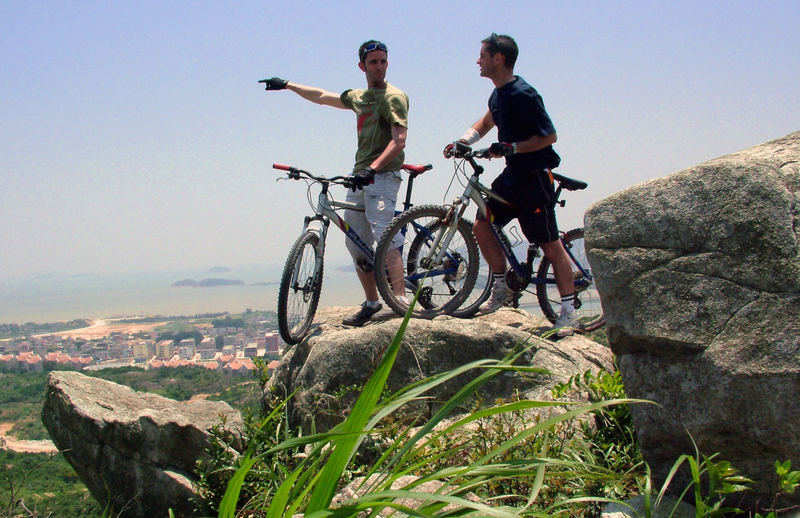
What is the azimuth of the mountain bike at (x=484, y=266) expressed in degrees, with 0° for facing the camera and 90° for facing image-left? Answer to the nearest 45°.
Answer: approximately 90°

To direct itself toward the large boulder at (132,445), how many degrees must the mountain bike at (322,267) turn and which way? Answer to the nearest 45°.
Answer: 0° — it already faces it

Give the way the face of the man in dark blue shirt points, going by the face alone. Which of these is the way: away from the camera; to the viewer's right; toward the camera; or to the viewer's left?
to the viewer's left

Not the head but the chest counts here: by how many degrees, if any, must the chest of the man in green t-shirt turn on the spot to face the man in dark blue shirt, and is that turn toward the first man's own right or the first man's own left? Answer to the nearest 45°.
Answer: approximately 90° to the first man's own left
